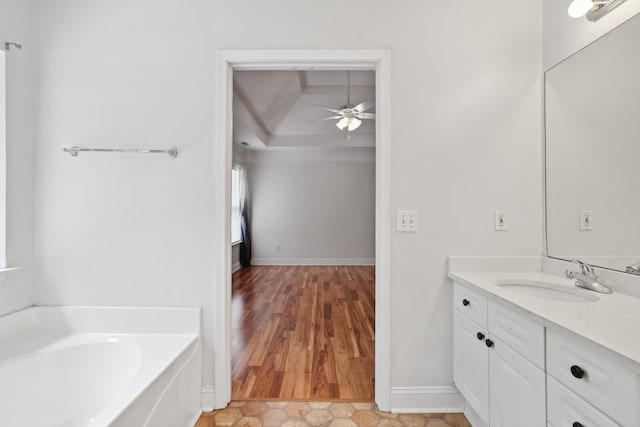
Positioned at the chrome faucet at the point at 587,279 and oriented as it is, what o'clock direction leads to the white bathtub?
The white bathtub is roughly at 12 o'clock from the chrome faucet.

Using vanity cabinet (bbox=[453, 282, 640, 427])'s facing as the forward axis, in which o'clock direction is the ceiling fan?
The ceiling fan is roughly at 3 o'clock from the vanity cabinet.

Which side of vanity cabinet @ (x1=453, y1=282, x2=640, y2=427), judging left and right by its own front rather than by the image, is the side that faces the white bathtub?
front

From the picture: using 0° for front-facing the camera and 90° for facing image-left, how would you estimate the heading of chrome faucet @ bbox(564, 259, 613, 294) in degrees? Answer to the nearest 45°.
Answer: approximately 45°
